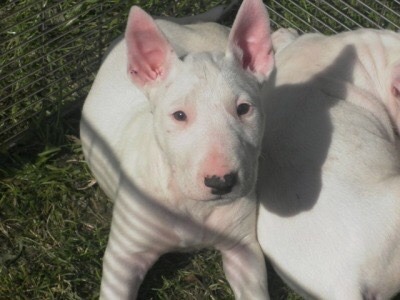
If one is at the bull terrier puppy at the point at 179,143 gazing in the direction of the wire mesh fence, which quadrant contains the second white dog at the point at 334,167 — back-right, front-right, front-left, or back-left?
back-right

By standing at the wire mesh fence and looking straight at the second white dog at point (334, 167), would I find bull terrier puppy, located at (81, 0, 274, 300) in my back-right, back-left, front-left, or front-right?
front-right

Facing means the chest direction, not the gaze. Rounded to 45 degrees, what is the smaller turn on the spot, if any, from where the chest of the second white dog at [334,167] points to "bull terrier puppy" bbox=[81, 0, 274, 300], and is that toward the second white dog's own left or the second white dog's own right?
approximately 180°

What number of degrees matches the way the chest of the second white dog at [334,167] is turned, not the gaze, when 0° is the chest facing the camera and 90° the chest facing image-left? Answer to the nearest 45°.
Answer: approximately 270°
